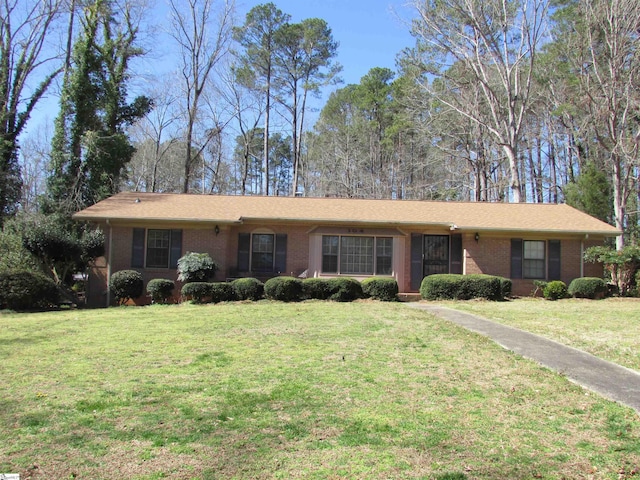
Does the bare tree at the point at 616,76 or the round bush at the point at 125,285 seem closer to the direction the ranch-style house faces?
the round bush

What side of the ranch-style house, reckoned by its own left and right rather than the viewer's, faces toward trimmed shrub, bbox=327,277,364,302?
front

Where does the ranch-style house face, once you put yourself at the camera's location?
facing the viewer

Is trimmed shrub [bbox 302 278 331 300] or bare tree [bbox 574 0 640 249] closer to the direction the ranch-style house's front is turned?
the trimmed shrub

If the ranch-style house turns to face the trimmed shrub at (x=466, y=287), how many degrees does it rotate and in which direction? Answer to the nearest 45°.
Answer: approximately 90° to its left

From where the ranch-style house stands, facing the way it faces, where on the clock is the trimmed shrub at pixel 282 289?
The trimmed shrub is roughly at 1 o'clock from the ranch-style house.

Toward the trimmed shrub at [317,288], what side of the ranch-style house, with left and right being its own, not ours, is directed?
front

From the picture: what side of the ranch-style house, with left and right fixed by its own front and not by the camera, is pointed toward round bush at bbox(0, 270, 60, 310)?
right

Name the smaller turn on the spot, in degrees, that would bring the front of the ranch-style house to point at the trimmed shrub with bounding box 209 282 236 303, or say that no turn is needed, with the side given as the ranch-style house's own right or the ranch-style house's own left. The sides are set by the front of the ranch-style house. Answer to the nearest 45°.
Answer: approximately 45° to the ranch-style house's own right
